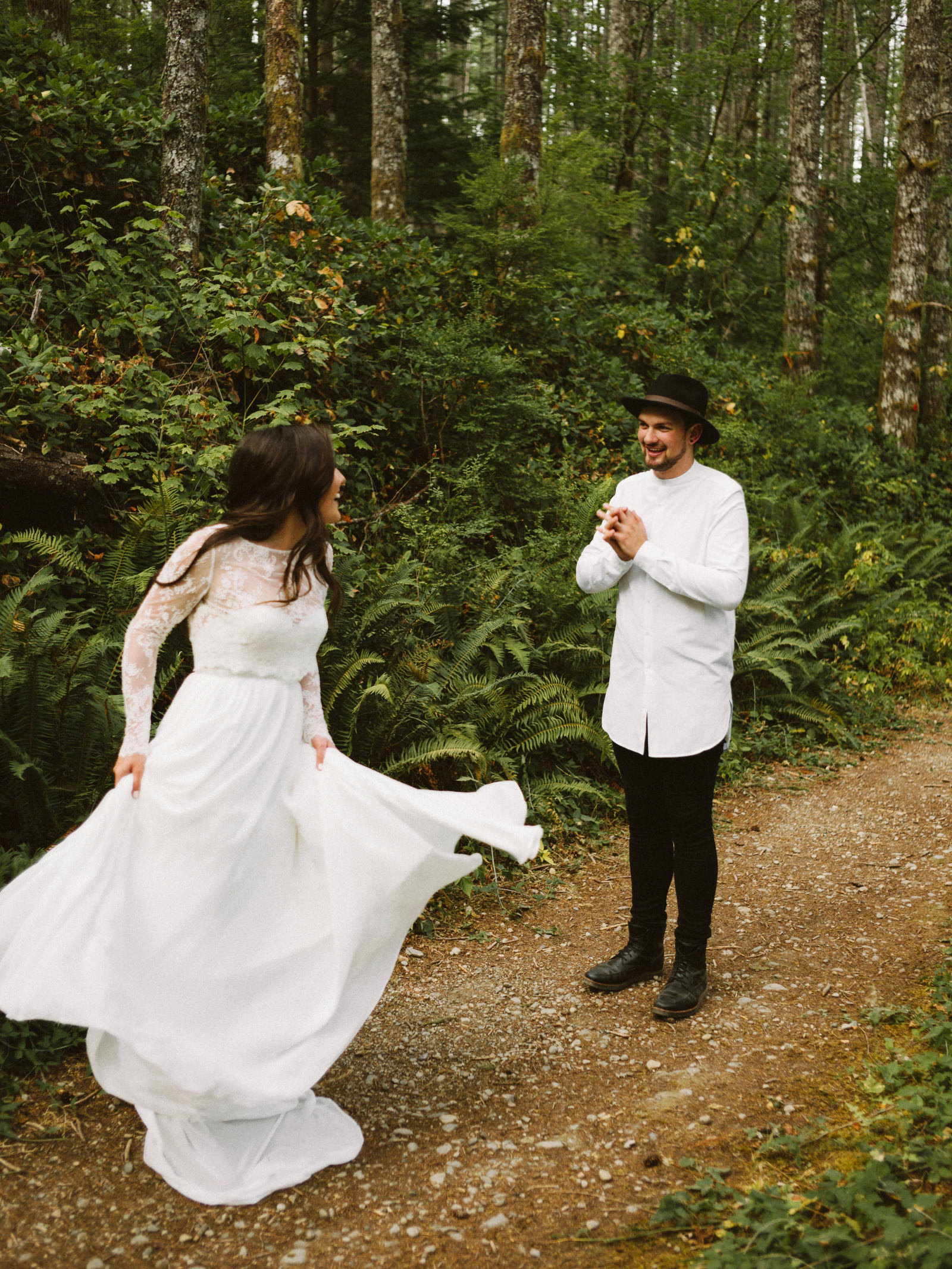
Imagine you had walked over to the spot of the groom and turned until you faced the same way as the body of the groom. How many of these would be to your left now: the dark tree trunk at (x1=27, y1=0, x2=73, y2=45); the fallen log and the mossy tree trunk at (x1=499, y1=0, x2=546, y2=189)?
0

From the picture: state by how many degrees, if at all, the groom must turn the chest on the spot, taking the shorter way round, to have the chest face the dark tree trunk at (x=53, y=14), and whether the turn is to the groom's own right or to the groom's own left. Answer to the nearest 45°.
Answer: approximately 90° to the groom's own right

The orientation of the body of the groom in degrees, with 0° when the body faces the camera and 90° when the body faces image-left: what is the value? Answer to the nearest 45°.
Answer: approximately 45°

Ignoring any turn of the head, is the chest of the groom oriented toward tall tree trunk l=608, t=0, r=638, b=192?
no

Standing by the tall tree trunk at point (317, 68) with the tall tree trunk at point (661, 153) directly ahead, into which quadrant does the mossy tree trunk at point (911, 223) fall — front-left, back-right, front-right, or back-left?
front-right

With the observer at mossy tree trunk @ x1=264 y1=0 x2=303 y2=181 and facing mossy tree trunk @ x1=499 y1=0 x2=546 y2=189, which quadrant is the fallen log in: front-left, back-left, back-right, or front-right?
back-right

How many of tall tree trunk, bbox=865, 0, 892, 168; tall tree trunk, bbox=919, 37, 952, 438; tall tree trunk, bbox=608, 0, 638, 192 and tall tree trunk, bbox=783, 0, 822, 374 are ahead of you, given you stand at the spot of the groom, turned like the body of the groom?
0

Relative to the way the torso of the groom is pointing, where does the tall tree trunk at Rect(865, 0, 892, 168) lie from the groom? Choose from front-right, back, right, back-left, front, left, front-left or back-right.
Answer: back-right

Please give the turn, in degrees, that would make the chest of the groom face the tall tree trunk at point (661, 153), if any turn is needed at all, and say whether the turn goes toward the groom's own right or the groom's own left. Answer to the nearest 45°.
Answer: approximately 135° to the groom's own right

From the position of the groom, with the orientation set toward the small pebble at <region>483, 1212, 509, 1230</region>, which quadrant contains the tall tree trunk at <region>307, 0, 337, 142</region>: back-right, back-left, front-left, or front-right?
back-right

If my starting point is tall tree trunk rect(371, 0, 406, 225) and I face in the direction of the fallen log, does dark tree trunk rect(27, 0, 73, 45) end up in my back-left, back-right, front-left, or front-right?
front-right

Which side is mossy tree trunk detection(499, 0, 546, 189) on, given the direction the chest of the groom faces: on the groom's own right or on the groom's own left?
on the groom's own right

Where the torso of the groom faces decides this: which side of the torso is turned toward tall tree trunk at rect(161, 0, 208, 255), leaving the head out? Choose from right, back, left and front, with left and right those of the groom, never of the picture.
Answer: right

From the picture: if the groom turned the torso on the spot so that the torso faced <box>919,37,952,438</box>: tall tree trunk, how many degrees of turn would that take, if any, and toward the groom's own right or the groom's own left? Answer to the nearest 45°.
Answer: approximately 135° to the groom's own right

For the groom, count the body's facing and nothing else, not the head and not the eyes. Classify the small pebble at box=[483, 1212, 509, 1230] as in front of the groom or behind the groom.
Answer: in front

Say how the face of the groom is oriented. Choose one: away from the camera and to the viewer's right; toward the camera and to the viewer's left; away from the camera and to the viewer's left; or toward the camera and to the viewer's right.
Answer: toward the camera and to the viewer's left

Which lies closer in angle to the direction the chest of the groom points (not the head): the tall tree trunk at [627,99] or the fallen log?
the fallen log
